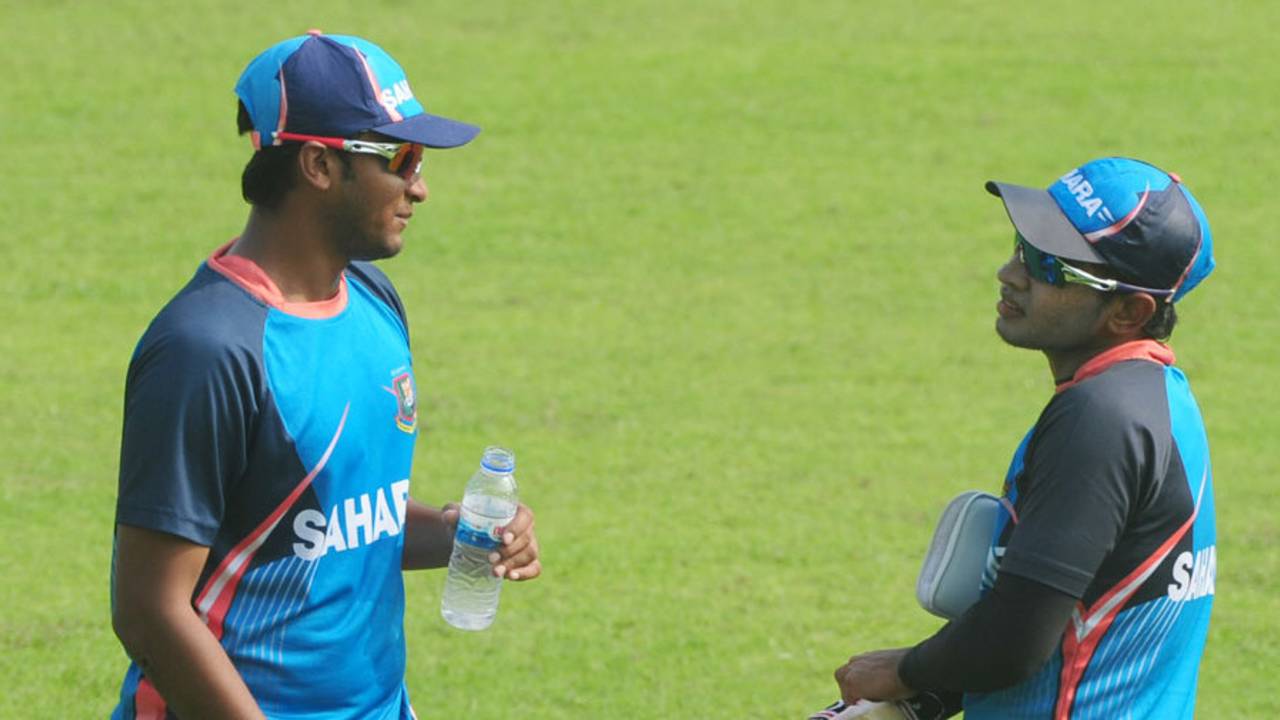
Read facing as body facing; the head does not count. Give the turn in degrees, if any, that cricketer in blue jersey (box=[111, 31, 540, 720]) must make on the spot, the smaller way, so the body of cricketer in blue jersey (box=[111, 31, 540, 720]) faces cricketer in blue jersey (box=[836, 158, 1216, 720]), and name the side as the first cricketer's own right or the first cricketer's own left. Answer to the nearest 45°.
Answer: approximately 45° to the first cricketer's own left

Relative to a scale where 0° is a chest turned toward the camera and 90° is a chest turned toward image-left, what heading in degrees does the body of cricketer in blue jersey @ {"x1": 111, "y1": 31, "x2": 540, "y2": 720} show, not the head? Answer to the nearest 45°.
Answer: approximately 315°

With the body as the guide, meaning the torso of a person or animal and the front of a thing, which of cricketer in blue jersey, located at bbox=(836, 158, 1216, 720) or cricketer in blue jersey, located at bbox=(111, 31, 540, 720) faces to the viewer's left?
cricketer in blue jersey, located at bbox=(836, 158, 1216, 720)

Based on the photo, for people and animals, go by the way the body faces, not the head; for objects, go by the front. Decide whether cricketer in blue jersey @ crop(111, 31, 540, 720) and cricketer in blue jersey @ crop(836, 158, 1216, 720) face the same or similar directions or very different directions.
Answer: very different directions

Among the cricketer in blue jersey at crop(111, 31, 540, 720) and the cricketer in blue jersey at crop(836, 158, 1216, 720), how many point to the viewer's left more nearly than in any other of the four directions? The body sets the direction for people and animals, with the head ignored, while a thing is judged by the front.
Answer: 1

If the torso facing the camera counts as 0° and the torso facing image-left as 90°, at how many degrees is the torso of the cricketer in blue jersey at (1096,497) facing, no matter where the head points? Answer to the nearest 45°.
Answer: approximately 90°

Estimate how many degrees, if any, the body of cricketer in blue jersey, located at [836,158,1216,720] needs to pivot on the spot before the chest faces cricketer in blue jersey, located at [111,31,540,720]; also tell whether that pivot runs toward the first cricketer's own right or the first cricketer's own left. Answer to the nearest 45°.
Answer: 0° — they already face them
